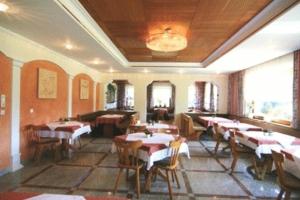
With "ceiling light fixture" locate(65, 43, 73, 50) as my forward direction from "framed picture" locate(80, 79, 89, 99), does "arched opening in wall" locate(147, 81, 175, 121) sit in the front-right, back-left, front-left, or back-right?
back-left

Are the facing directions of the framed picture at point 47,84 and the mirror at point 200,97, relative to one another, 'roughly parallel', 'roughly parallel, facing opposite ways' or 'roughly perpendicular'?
roughly perpendicular

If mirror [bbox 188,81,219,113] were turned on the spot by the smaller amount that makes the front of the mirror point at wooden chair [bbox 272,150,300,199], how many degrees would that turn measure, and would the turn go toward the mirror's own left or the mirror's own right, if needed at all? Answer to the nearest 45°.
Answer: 0° — it already faces it

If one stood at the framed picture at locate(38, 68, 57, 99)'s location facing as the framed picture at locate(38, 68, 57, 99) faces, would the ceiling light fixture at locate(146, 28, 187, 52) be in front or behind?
in front

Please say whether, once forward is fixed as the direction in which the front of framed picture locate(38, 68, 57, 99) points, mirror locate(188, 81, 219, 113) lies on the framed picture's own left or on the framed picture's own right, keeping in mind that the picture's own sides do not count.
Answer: on the framed picture's own left

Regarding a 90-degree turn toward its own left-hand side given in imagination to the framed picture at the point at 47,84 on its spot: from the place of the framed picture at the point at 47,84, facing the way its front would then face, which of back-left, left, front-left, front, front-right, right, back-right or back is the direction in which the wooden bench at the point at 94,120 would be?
front

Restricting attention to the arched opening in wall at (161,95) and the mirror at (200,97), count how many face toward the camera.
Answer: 2

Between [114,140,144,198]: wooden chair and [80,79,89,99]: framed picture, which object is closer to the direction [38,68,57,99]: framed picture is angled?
the wooden chair

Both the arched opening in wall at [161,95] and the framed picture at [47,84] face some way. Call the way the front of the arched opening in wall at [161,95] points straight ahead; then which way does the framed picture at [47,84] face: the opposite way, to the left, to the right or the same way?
to the left

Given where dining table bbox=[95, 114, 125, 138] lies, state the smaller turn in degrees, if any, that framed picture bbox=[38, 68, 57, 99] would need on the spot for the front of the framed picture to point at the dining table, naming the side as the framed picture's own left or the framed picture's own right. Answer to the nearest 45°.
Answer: approximately 90° to the framed picture's own left

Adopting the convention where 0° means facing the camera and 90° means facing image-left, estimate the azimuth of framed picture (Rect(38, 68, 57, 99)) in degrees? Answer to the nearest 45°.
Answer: approximately 315°

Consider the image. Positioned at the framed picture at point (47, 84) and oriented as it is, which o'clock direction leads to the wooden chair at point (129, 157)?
The wooden chair is roughly at 1 o'clock from the framed picture.
